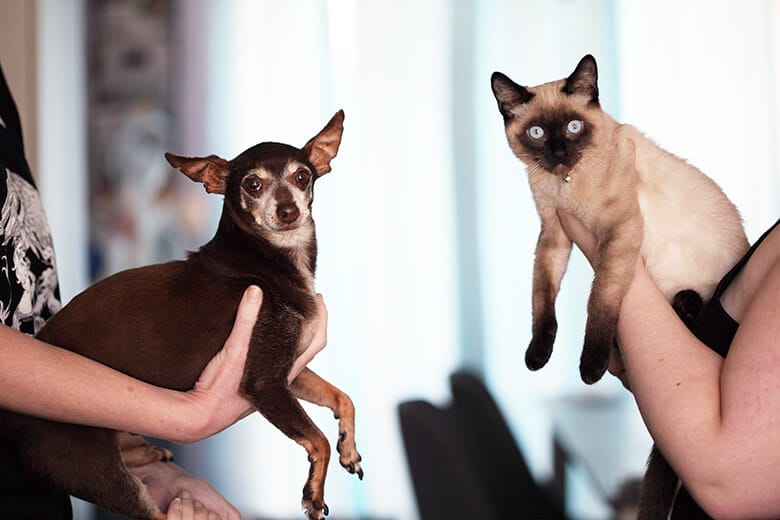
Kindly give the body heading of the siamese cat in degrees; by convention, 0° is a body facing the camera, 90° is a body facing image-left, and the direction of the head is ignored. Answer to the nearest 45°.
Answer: approximately 45°

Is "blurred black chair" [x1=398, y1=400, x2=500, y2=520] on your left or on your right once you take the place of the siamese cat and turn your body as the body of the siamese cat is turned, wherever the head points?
on your right
